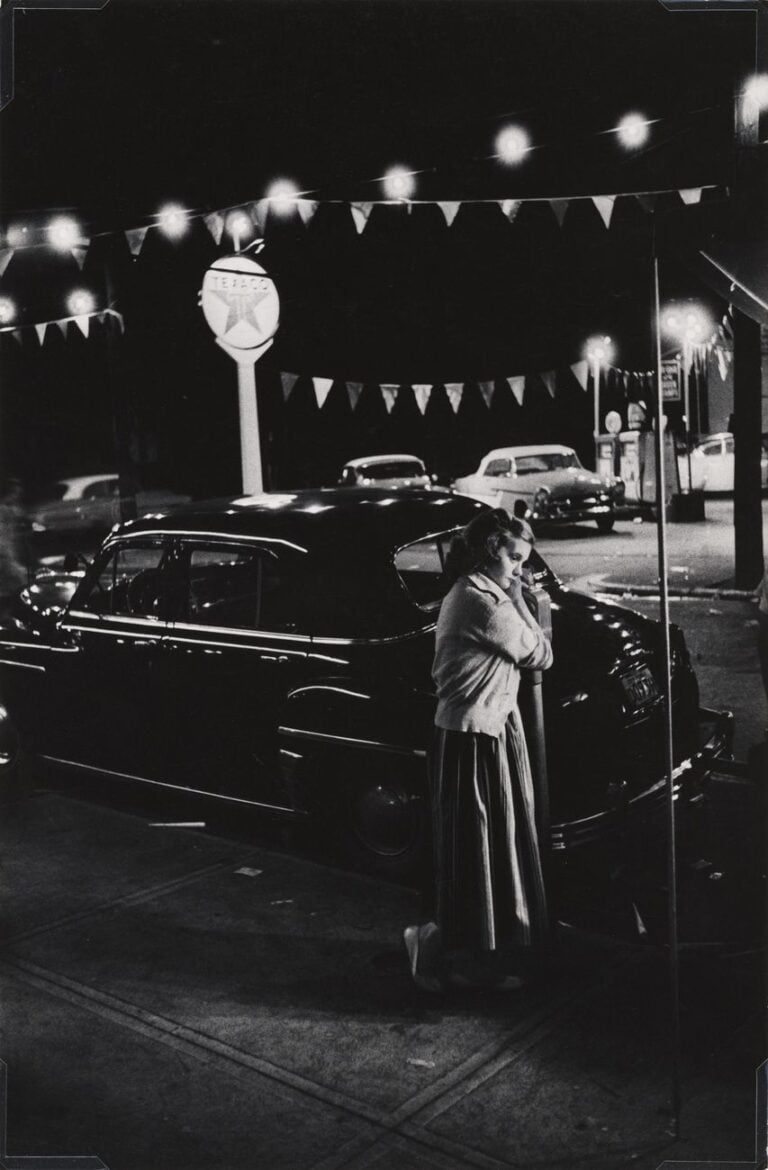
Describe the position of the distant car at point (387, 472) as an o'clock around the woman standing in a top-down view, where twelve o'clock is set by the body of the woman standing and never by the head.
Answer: The distant car is roughly at 9 o'clock from the woman standing.

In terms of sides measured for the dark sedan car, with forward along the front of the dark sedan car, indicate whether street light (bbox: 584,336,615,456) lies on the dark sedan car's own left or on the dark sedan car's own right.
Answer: on the dark sedan car's own right

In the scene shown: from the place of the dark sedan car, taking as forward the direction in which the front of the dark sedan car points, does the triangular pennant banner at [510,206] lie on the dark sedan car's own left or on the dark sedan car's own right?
on the dark sedan car's own right

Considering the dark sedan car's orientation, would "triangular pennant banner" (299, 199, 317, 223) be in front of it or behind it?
in front

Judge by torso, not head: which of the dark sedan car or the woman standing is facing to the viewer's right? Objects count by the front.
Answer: the woman standing

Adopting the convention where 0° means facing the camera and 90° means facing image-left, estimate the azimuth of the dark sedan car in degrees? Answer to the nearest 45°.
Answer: approximately 135°

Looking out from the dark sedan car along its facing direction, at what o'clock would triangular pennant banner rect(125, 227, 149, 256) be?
The triangular pennant banner is roughly at 1 o'clock from the dark sedan car.

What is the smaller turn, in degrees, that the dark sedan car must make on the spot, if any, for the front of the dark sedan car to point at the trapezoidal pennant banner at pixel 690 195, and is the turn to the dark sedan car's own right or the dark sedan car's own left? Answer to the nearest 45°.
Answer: approximately 90° to the dark sedan car's own right

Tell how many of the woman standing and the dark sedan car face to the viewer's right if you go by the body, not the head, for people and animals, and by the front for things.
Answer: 1

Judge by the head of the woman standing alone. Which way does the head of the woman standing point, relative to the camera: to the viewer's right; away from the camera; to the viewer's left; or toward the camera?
to the viewer's right

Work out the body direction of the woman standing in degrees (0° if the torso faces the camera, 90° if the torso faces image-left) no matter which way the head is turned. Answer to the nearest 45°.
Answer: approximately 270°

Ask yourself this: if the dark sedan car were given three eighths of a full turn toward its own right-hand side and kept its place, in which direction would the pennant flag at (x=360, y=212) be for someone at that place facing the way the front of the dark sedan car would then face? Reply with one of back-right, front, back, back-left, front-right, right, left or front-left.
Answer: left

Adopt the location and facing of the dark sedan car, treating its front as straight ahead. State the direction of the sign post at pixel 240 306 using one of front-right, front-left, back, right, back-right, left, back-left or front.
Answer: front-right

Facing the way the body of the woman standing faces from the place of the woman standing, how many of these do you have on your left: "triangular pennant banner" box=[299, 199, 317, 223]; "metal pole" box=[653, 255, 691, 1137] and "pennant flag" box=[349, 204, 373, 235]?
2

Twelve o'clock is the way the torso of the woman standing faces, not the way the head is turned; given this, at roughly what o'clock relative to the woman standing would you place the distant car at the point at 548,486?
The distant car is roughly at 9 o'clock from the woman standing.

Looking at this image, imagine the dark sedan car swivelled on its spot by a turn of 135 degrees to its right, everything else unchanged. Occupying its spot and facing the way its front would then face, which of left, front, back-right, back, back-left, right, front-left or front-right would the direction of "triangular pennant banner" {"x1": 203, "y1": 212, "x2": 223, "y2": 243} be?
left
